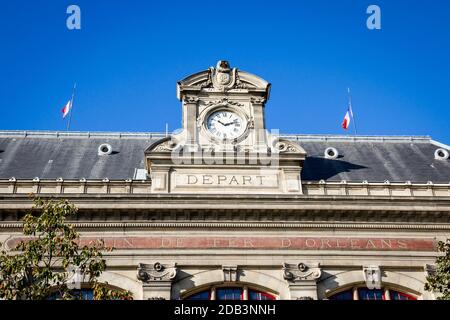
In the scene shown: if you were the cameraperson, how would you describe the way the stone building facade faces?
facing the viewer

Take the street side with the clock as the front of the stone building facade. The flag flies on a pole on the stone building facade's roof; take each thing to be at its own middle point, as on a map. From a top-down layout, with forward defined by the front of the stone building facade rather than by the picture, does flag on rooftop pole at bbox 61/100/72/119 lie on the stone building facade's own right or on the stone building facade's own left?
on the stone building facade's own right
